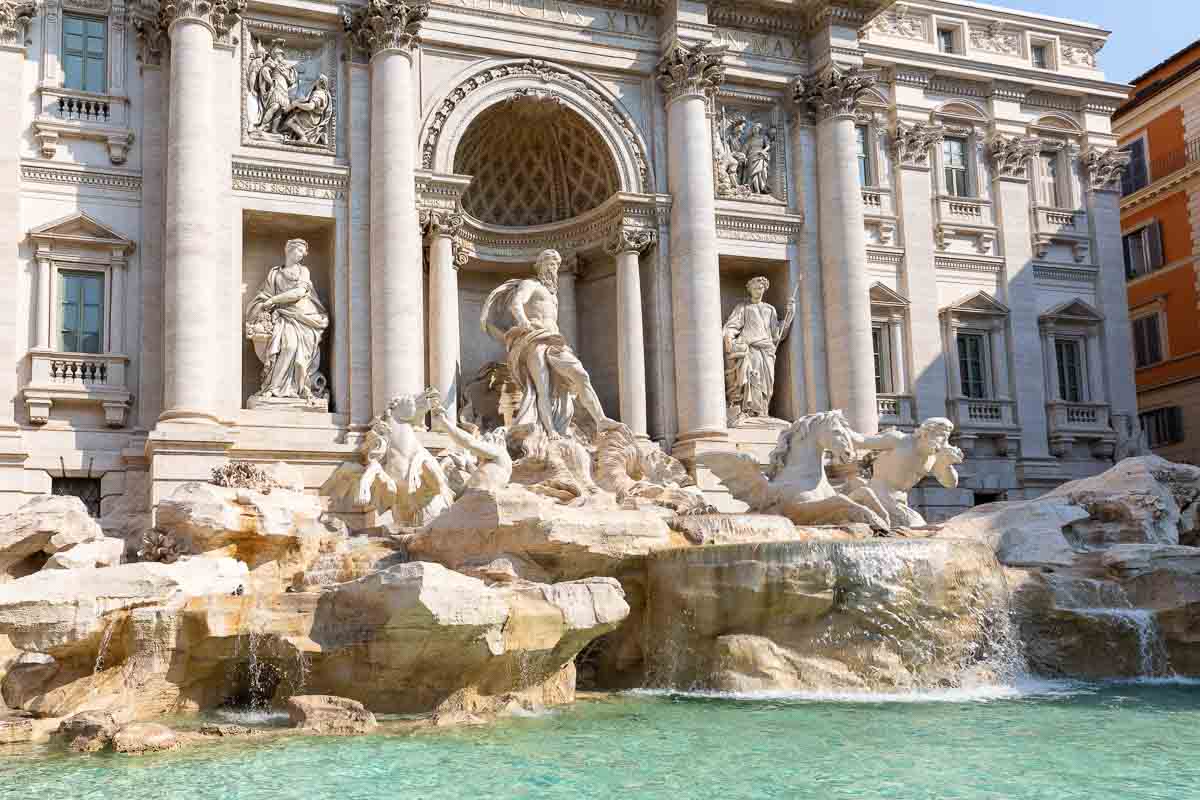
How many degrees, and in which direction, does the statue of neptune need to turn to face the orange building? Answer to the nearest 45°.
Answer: approximately 90° to its left

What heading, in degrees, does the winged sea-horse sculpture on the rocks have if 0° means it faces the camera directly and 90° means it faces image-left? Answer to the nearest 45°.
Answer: approximately 270°

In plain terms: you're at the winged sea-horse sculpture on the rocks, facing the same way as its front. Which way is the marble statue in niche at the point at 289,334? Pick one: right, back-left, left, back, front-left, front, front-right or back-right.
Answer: back

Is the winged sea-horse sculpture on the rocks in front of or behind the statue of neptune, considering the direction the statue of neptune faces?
in front

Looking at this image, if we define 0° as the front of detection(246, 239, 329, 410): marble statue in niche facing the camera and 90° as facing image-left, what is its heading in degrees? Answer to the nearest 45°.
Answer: approximately 0°

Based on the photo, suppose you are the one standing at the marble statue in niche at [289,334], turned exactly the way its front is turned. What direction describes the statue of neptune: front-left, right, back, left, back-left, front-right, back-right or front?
left

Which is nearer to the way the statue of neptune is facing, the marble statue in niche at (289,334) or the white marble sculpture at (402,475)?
the white marble sculpture

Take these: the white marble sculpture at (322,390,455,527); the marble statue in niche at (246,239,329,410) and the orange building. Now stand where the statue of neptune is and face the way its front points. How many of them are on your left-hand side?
1

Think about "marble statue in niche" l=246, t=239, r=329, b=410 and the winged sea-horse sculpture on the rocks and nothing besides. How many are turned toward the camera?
1
